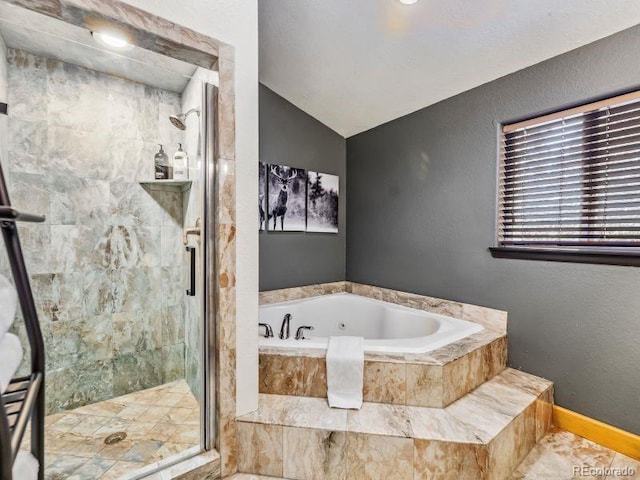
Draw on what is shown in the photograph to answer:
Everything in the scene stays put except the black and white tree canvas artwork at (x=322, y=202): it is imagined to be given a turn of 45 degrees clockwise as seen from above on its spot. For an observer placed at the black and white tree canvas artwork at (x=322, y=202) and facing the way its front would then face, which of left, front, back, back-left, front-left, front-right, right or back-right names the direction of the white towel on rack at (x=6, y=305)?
front

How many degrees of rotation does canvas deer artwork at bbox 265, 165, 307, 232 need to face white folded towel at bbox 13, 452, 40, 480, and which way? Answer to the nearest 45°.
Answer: approximately 45° to its right

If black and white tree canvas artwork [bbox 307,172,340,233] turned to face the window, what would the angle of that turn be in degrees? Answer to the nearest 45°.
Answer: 0° — it already faces it

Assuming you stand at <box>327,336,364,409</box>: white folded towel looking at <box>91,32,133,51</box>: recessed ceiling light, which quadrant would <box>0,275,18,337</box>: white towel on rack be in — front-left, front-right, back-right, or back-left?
front-left

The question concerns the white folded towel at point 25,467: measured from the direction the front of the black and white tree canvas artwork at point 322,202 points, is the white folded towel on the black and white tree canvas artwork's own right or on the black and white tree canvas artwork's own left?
on the black and white tree canvas artwork's own right

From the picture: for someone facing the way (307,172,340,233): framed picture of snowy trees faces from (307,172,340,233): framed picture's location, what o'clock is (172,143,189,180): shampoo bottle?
The shampoo bottle is roughly at 3 o'clock from the framed picture of snowy trees.

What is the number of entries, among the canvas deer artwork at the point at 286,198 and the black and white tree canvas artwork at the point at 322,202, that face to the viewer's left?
0

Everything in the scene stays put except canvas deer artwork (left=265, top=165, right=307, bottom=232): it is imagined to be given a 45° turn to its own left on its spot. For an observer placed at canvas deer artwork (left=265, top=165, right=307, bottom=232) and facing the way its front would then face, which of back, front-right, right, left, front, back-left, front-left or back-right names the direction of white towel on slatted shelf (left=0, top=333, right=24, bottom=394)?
right

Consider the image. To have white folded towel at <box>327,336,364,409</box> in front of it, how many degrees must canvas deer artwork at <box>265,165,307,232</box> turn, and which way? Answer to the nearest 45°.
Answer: approximately 45° to its right

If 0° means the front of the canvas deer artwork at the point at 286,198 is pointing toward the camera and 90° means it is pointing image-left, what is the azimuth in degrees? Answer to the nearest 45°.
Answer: approximately 315°

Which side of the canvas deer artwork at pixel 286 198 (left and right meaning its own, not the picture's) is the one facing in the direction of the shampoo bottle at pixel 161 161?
right

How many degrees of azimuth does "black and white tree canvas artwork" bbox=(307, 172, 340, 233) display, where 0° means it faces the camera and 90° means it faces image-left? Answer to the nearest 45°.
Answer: approximately 315°

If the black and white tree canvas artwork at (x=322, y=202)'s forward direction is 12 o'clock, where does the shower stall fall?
The shower stall is roughly at 3 o'clock from the black and white tree canvas artwork.

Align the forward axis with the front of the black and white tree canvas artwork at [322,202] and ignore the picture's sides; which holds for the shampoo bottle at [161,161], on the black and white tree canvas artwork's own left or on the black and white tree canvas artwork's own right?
on the black and white tree canvas artwork's own right
